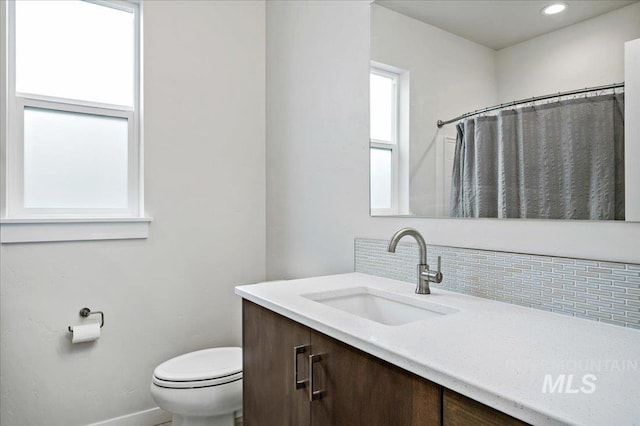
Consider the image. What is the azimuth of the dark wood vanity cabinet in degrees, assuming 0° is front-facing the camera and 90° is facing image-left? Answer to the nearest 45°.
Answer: approximately 45°
